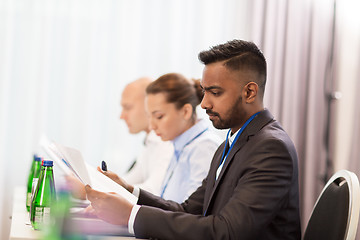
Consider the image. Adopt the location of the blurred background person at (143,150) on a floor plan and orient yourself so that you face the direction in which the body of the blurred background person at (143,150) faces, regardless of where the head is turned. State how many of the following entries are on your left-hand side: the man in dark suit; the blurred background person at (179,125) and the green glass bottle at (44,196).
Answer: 3

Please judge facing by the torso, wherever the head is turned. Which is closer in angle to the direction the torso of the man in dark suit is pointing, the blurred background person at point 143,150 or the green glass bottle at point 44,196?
the green glass bottle

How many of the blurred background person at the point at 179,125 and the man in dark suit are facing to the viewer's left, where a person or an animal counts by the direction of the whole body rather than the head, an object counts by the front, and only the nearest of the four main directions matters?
2

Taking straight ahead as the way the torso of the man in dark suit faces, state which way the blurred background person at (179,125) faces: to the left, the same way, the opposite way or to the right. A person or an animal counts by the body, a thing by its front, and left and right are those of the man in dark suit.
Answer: the same way

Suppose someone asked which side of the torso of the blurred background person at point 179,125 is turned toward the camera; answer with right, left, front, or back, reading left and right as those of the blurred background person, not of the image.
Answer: left

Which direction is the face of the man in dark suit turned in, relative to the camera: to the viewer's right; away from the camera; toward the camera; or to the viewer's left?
to the viewer's left

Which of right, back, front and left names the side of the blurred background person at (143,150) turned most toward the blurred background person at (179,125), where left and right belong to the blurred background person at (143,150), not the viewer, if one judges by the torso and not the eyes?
left

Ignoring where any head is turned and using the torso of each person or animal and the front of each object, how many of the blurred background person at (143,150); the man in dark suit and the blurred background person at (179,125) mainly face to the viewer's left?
3

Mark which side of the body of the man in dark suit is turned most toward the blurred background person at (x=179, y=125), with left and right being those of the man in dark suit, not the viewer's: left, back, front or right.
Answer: right

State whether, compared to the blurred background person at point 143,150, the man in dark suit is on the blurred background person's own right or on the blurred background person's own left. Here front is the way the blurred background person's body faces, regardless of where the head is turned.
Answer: on the blurred background person's own left

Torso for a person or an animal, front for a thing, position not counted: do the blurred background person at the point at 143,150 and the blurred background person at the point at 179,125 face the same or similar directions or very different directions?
same or similar directions

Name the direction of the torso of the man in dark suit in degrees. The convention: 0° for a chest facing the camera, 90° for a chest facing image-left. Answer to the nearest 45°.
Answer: approximately 90°

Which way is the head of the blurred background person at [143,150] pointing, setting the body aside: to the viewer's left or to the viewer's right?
to the viewer's left

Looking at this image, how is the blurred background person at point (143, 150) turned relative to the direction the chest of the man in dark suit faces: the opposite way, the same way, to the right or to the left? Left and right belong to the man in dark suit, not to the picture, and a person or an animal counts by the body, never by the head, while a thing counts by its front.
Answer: the same way

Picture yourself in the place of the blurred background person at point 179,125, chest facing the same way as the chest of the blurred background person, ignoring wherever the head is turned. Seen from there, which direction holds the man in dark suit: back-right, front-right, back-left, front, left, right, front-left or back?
left

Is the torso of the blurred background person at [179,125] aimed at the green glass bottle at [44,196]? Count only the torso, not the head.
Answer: no

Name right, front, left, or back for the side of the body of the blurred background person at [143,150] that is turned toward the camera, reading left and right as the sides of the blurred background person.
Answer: left
